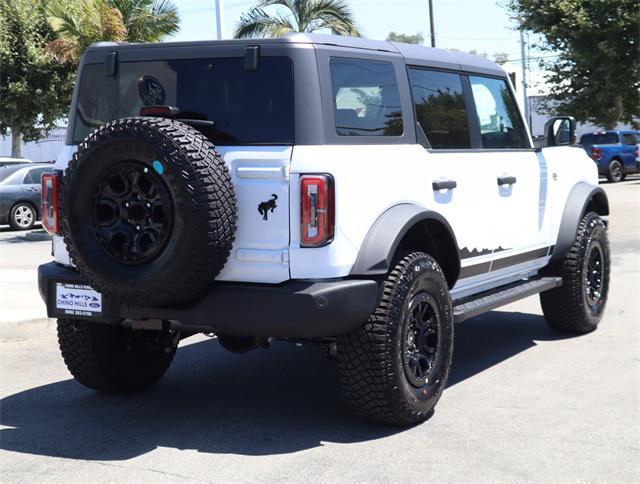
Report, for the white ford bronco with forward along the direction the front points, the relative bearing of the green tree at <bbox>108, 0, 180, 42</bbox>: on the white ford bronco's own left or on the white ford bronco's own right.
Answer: on the white ford bronco's own left

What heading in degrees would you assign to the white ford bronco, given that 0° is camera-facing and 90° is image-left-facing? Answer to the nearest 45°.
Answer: approximately 225°

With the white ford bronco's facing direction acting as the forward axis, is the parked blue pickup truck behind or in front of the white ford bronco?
in front

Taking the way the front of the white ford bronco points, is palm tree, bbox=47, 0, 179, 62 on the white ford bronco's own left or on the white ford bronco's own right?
on the white ford bronco's own left

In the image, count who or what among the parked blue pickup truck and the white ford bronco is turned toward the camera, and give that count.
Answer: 0

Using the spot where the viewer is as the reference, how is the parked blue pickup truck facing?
facing away from the viewer and to the right of the viewer

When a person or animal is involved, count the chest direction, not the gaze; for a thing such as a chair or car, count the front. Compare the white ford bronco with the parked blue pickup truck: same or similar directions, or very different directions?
same or similar directions

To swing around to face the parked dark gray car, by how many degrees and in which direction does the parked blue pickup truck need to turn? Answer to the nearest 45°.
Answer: approximately 180°

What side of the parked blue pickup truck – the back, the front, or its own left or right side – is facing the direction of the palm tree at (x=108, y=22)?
back

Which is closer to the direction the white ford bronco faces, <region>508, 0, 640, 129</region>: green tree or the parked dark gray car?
the green tree

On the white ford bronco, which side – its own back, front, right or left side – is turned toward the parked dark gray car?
left
